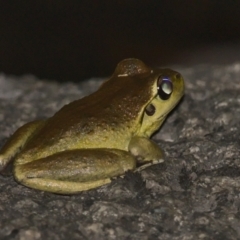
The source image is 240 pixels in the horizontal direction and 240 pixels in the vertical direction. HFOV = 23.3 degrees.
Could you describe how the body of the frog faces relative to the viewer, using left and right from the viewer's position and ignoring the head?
facing away from the viewer and to the right of the viewer
